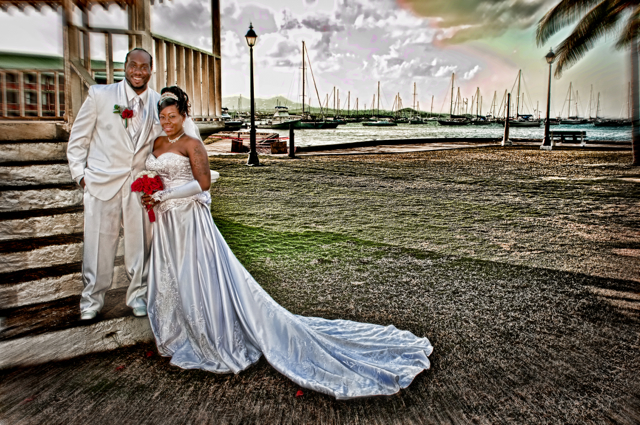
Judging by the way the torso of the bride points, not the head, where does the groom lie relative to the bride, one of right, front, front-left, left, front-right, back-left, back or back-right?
right

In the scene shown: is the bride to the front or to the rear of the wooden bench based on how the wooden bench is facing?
to the rear

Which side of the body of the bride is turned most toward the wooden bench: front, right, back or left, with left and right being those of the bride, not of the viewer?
back

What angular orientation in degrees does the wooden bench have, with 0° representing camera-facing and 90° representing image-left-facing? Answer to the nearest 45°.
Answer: approximately 180°

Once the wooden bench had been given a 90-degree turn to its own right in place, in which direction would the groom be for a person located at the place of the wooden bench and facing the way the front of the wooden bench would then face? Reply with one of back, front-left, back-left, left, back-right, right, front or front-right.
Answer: right

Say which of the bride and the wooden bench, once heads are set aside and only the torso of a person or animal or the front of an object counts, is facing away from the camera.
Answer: the wooden bench

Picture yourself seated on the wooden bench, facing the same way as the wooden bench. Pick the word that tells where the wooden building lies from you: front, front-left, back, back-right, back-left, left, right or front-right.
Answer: back

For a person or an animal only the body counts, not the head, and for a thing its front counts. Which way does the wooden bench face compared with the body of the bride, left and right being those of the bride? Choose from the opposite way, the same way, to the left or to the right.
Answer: the opposite way

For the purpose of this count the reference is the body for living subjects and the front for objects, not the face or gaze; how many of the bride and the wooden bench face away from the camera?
1

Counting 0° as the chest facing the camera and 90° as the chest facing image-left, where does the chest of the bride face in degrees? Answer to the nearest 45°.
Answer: approximately 45°
